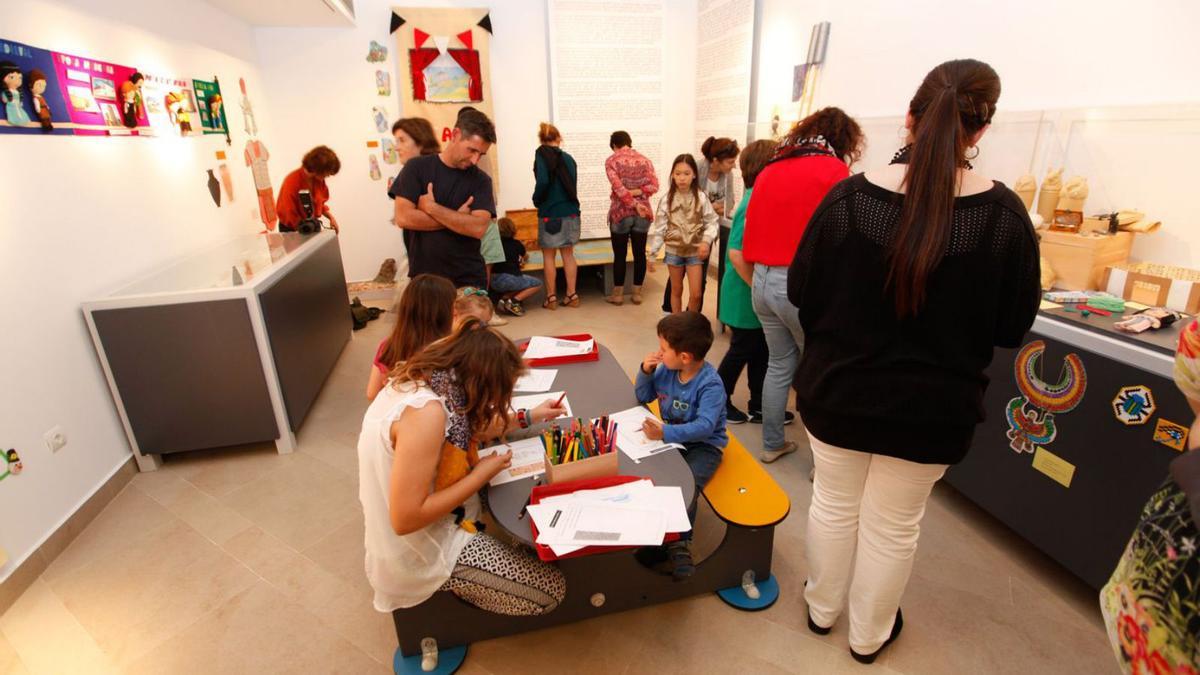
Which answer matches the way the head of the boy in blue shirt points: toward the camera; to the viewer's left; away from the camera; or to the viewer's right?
to the viewer's left

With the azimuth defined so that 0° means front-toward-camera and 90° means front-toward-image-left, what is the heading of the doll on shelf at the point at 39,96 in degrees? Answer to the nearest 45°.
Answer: approximately 315°

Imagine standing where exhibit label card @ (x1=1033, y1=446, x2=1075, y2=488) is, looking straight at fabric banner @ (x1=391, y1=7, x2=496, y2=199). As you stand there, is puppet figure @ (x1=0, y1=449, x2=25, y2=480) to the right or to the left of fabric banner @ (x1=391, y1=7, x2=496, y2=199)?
left

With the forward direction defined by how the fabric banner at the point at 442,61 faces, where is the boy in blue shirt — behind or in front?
in front

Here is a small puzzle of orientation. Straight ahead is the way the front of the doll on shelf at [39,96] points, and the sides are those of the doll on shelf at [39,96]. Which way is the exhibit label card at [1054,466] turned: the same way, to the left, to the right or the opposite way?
the opposite way

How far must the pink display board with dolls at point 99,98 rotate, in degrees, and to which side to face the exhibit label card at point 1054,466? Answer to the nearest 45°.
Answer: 0° — it already faces it

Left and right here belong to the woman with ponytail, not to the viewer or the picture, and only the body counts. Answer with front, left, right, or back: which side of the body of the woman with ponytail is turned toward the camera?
back

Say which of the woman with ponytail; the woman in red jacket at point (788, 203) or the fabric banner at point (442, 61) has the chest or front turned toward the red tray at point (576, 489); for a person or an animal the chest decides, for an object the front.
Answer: the fabric banner

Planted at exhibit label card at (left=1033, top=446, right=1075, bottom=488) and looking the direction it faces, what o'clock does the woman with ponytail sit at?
The woman with ponytail is roughly at 11 o'clock from the exhibit label card.

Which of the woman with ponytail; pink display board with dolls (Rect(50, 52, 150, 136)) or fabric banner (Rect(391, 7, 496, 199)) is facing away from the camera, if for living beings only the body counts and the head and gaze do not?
the woman with ponytail

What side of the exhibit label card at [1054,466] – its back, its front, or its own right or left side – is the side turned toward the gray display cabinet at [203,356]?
front

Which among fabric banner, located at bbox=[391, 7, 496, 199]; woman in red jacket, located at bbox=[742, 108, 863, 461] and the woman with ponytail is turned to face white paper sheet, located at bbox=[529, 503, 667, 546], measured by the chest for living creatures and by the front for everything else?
the fabric banner

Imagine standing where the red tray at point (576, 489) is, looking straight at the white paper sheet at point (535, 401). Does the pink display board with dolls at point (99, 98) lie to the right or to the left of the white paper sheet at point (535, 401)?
left

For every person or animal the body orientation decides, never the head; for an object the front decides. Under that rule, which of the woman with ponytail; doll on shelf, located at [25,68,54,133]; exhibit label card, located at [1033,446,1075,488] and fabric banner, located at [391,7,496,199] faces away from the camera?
the woman with ponytail

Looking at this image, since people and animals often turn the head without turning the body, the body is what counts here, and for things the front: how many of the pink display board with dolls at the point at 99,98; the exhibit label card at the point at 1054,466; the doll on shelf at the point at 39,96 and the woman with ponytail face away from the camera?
1

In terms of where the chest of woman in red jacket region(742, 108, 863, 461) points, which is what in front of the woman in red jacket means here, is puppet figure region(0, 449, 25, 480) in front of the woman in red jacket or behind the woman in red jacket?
behind

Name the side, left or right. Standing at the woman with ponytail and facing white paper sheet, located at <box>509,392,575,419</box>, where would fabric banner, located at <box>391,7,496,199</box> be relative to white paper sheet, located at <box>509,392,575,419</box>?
right

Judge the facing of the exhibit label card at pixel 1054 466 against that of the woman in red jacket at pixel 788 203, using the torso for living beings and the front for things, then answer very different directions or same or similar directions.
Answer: very different directions
